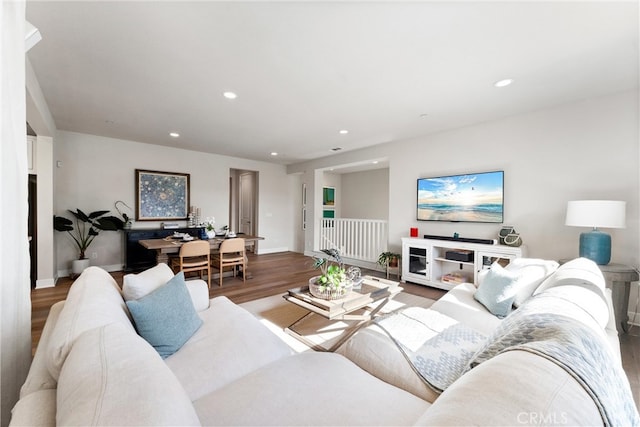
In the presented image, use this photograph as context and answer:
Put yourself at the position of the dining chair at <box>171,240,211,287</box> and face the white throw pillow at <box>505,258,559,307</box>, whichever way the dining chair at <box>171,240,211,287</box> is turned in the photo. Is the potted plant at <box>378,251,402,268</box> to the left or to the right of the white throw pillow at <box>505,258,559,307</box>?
left

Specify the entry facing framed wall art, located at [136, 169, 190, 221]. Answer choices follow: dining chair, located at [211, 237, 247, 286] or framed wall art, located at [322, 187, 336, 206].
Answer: the dining chair

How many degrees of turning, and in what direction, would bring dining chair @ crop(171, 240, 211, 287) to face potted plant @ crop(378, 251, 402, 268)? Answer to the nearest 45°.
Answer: approximately 135° to its right

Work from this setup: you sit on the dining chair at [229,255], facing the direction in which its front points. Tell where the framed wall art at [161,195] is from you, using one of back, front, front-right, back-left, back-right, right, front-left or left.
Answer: front

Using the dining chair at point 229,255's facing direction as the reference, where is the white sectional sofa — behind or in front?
behind

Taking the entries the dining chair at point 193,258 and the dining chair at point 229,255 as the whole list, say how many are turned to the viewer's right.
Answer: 0

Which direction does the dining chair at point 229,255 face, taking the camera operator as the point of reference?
facing away from the viewer and to the left of the viewer

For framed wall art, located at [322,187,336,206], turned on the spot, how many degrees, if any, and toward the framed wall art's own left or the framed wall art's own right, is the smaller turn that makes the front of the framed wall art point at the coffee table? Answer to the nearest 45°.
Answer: approximately 45° to the framed wall art's own right

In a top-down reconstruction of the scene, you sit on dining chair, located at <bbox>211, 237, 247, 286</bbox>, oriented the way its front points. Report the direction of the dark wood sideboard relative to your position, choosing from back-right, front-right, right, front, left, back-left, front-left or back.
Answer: front

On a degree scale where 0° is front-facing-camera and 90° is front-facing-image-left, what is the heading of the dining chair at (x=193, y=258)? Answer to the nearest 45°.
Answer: approximately 135°

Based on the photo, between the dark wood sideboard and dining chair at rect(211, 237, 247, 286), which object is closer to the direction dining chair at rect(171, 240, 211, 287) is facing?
the dark wood sideboard

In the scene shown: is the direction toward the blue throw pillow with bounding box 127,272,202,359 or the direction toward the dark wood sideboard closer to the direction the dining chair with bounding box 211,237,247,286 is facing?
the dark wood sideboard

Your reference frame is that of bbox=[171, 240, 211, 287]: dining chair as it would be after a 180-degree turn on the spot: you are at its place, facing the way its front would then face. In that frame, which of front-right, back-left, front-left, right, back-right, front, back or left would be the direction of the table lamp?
front

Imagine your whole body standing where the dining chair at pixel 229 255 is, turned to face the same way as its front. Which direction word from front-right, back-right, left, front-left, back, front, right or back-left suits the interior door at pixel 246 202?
front-right

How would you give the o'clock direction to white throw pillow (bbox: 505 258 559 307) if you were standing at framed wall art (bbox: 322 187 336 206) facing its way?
The white throw pillow is roughly at 1 o'clock from the framed wall art.

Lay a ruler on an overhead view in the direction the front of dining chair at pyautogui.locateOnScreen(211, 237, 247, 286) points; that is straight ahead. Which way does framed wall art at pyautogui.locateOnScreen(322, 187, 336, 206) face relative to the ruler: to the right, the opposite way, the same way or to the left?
the opposite way

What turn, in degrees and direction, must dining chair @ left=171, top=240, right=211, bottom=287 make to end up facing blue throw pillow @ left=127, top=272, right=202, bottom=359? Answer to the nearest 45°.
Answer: approximately 135° to its left

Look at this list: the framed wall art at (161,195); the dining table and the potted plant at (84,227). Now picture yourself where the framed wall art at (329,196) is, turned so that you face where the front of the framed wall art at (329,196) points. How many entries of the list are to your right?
3
